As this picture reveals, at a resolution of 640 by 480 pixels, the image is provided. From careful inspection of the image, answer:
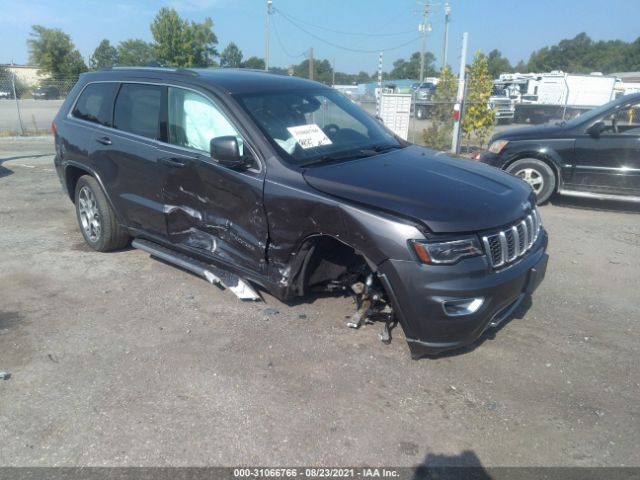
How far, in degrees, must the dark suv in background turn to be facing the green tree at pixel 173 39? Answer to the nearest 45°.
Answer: approximately 45° to its right

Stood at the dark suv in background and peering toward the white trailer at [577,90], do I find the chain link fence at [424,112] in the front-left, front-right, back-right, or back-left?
front-left

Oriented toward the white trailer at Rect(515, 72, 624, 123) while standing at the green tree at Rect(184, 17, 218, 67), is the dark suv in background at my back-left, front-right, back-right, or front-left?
front-right

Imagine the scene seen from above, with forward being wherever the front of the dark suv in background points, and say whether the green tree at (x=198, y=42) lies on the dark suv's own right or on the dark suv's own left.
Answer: on the dark suv's own right

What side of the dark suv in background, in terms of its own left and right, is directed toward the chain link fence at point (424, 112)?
right

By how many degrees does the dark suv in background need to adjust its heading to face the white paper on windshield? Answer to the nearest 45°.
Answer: approximately 45° to its left

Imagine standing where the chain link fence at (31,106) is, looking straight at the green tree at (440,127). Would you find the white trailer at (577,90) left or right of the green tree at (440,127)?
left

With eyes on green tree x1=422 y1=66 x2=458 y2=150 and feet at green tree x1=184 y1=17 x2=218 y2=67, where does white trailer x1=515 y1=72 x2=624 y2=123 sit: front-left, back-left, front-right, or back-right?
front-left

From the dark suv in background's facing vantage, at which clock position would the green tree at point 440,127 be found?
The green tree is roughly at 2 o'clock from the dark suv in background.

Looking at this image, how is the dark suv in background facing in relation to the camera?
to the viewer's left

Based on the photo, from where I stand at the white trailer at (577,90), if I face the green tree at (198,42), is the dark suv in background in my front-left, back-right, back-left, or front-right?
back-left

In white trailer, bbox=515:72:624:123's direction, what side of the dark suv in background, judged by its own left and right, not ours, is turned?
right
